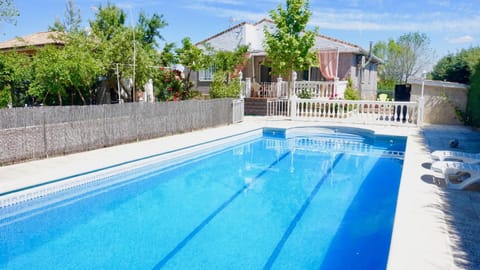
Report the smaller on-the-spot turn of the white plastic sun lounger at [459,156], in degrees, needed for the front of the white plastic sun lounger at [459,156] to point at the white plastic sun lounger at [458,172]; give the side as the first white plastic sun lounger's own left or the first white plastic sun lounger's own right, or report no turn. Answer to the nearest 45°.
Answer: approximately 90° to the first white plastic sun lounger's own left

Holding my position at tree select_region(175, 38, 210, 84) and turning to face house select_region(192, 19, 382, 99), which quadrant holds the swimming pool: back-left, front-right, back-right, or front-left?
back-right

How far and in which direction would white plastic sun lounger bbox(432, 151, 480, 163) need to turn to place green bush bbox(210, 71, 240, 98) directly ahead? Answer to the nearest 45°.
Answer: approximately 45° to its right

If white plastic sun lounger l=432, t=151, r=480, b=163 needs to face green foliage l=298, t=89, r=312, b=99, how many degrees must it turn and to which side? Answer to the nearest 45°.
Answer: approximately 45° to its right

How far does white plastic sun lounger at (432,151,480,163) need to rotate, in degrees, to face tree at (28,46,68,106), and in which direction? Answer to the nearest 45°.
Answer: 0° — it already faces it

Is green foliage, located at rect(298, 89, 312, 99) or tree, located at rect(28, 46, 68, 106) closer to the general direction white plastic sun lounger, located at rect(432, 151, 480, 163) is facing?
the tree

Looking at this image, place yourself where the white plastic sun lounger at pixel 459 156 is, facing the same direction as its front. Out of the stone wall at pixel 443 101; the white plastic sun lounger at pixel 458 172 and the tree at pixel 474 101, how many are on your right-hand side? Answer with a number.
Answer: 2

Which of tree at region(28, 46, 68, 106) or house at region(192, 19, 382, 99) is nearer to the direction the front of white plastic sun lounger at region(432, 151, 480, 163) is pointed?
the tree

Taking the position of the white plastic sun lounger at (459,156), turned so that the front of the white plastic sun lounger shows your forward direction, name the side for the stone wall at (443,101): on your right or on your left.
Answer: on your right

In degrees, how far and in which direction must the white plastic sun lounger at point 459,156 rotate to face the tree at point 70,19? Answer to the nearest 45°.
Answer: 0° — it already faces it

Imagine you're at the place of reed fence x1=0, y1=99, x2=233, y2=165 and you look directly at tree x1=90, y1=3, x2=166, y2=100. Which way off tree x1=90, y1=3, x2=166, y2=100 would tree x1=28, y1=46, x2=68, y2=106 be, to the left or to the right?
left

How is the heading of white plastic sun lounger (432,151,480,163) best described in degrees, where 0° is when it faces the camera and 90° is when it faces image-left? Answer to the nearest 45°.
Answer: approximately 90°

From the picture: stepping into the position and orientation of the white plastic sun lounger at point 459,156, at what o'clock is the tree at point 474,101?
The tree is roughly at 3 o'clock from the white plastic sun lounger.

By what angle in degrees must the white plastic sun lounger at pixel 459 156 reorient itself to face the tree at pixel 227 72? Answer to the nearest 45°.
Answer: approximately 45° to its right
